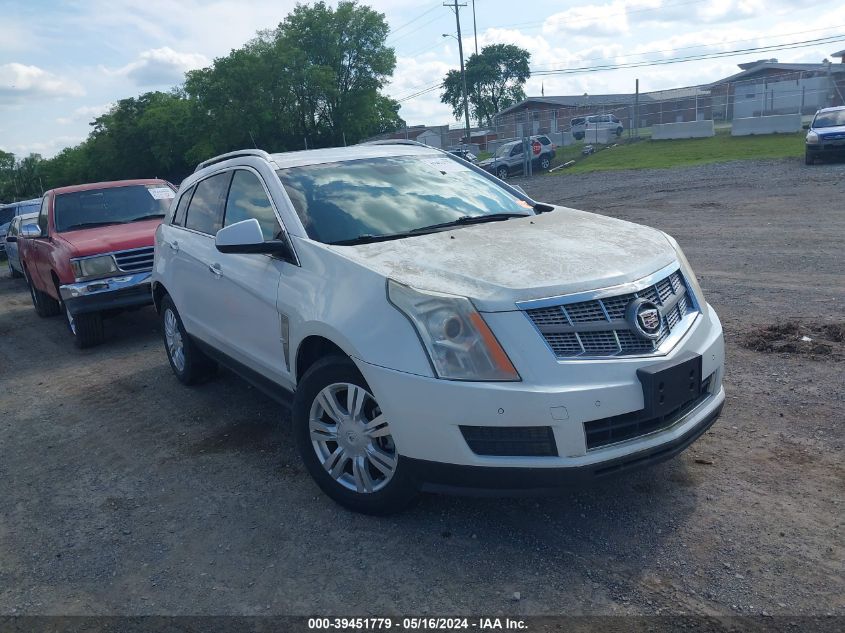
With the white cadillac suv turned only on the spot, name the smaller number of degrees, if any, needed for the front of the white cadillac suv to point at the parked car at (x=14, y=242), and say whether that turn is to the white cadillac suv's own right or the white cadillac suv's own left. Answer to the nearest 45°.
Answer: approximately 180°

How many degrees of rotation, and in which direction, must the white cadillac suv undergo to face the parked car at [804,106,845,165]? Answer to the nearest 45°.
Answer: approximately 90° to its left

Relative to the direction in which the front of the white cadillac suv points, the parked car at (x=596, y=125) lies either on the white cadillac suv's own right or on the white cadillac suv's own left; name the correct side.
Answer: on the white cadillac suv's own left

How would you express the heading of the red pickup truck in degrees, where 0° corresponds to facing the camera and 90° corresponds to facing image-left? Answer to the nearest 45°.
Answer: approximately 315°

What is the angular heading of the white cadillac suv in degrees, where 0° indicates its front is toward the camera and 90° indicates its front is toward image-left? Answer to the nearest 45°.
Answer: approximately 315°

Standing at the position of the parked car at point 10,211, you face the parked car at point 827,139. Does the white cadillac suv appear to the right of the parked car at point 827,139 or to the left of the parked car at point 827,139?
right

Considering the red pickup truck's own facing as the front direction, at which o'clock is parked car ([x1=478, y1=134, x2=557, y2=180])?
The parked car is roughly at 9 o'clock from the red pickup truck.

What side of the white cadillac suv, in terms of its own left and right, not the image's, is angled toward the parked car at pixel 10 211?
back

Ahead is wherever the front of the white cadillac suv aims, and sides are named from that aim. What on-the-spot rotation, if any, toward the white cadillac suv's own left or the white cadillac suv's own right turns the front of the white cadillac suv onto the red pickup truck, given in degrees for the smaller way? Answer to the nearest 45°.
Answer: approximately 180°
